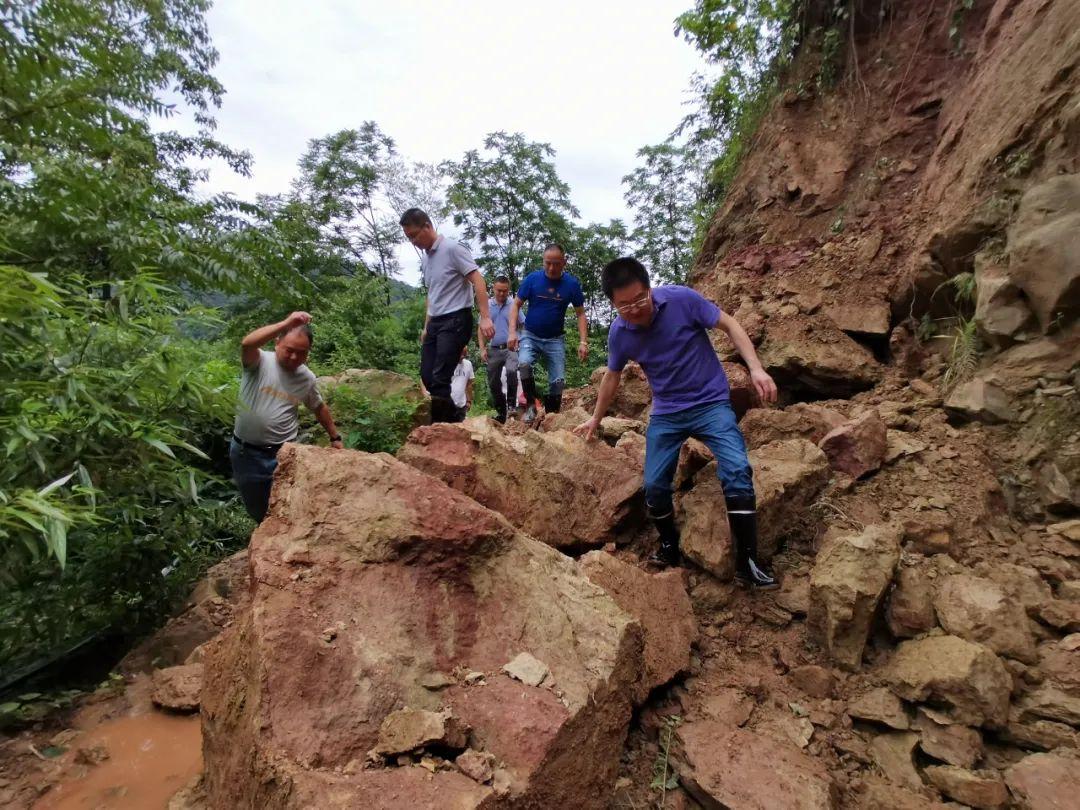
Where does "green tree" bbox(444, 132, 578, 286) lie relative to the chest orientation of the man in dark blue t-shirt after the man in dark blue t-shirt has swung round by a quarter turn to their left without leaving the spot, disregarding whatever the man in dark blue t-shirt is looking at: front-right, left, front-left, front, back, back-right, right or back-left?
left

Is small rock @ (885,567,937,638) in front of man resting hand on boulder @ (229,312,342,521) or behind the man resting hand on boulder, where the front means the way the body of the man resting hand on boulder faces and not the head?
in front

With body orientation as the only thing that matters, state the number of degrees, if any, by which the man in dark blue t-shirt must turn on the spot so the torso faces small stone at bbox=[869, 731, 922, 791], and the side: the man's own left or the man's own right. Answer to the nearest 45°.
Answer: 0° — they already face it

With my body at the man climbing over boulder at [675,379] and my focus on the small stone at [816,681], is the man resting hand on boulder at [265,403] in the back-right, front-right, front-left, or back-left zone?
back-right

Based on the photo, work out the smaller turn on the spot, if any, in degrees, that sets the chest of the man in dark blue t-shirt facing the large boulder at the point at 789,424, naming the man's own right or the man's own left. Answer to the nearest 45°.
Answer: approximately 45° to the man's own left

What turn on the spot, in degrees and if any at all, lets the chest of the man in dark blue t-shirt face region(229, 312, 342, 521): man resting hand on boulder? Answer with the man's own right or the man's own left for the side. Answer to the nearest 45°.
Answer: approximately 45° to the man's own right

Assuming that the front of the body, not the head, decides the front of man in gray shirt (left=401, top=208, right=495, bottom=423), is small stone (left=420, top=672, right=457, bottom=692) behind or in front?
in front

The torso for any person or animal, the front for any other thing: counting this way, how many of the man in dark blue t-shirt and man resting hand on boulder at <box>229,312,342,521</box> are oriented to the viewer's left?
0

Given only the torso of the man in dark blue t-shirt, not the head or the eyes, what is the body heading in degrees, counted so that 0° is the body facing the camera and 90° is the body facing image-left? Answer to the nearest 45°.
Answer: approximately 0°

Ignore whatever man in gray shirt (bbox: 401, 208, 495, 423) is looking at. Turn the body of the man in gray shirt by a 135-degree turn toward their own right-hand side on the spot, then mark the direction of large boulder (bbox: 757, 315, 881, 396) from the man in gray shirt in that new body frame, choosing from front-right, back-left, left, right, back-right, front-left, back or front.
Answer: right

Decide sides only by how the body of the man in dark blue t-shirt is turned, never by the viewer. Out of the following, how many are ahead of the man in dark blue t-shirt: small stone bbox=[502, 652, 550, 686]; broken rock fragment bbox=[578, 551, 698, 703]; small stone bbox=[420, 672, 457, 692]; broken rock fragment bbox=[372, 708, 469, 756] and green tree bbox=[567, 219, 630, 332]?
4

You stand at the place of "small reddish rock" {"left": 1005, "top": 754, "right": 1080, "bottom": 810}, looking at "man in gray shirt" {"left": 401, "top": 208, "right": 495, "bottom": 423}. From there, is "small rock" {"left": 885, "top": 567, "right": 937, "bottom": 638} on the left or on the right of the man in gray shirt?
right

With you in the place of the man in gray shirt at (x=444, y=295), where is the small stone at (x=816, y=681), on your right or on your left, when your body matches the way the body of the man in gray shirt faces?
on your left
